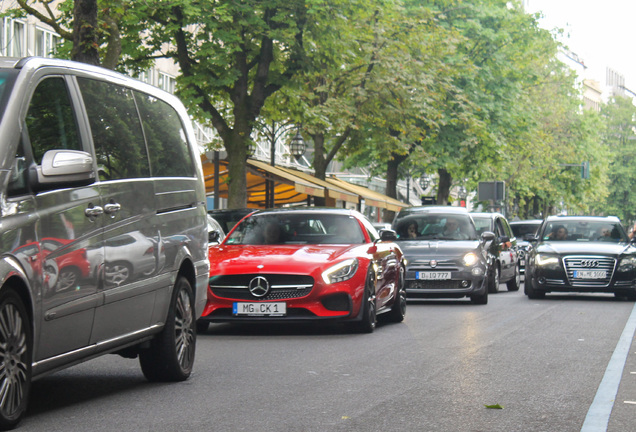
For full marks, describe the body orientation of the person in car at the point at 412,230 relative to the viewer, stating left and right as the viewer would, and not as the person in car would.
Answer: facing the viewer

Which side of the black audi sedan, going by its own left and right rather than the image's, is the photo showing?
front

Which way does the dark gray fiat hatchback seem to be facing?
toward the camera

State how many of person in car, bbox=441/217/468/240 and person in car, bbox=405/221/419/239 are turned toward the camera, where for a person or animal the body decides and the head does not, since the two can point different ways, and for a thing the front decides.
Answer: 2

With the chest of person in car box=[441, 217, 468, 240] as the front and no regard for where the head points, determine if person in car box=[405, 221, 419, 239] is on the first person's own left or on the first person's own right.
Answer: on the first person's own right

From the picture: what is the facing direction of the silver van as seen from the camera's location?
facing the viewer and to the left of the viewer

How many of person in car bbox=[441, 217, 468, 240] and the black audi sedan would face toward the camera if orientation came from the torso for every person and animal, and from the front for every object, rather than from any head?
2

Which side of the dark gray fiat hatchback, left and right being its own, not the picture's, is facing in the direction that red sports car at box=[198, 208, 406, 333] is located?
front
